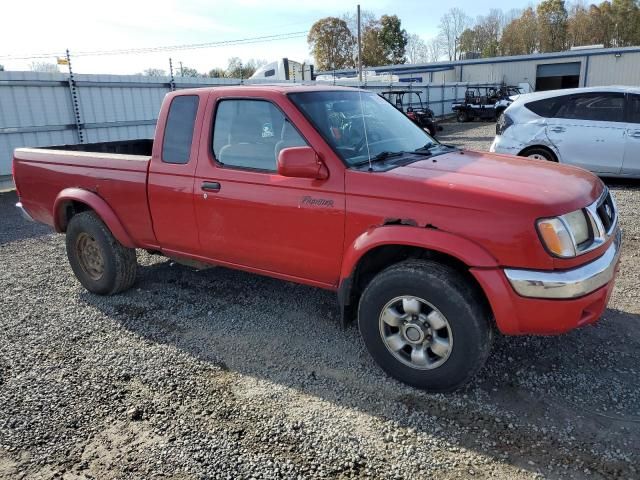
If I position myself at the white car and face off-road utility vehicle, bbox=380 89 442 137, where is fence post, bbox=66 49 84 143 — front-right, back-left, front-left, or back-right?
front-left

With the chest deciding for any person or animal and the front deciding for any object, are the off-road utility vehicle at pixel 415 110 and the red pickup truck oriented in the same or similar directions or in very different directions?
same or similar directions

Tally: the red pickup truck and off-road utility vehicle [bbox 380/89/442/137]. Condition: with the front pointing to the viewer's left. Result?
0

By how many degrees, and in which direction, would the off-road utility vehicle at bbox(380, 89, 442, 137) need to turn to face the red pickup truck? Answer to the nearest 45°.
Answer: approximately 45° to its right

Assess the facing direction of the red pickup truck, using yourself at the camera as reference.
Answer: facing the viewer and to the right of the viewer

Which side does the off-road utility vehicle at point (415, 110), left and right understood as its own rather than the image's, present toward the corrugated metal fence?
right

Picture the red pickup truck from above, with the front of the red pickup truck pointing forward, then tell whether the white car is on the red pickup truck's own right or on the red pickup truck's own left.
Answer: on the red pickup truck's own left

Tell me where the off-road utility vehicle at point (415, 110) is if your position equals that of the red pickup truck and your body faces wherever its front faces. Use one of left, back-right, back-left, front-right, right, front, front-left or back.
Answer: back-left

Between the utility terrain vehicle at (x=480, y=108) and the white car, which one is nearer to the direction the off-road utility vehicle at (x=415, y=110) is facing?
the white car

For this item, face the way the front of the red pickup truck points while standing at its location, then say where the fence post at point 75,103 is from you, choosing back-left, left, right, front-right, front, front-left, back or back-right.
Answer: back
